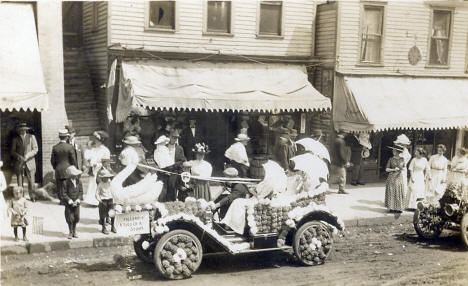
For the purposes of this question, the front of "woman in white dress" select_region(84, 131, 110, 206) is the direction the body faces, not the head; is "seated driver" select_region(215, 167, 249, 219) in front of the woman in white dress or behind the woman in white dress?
in front

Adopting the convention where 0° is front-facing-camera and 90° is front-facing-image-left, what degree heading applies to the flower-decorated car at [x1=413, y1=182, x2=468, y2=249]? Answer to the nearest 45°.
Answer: approximately 45°

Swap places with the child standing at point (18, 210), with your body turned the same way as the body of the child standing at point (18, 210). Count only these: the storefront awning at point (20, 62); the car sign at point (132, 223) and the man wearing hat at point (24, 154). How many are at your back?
2

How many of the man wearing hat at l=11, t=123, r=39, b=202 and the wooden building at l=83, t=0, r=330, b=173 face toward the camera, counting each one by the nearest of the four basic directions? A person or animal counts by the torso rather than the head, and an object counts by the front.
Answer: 2

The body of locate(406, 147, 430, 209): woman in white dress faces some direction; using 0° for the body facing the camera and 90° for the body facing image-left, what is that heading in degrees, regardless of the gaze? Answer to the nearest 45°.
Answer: approximately 45°

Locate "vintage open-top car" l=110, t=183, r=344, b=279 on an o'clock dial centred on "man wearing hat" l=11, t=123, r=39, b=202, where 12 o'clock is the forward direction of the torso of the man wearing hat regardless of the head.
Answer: The vintage open-top car is roughly at 11 o'clock from the man wearing hat.

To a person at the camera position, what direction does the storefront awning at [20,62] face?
facing the viewer

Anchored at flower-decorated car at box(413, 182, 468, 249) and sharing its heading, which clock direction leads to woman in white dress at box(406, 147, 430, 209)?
The woman in white dress is roughly at 4 o'clock from the flower-decorated car.

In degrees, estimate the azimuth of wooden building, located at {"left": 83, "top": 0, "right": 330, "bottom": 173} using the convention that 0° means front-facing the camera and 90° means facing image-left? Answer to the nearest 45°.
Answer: approximately 0°

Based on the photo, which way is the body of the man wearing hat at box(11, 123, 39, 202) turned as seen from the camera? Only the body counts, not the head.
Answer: toward the camera
